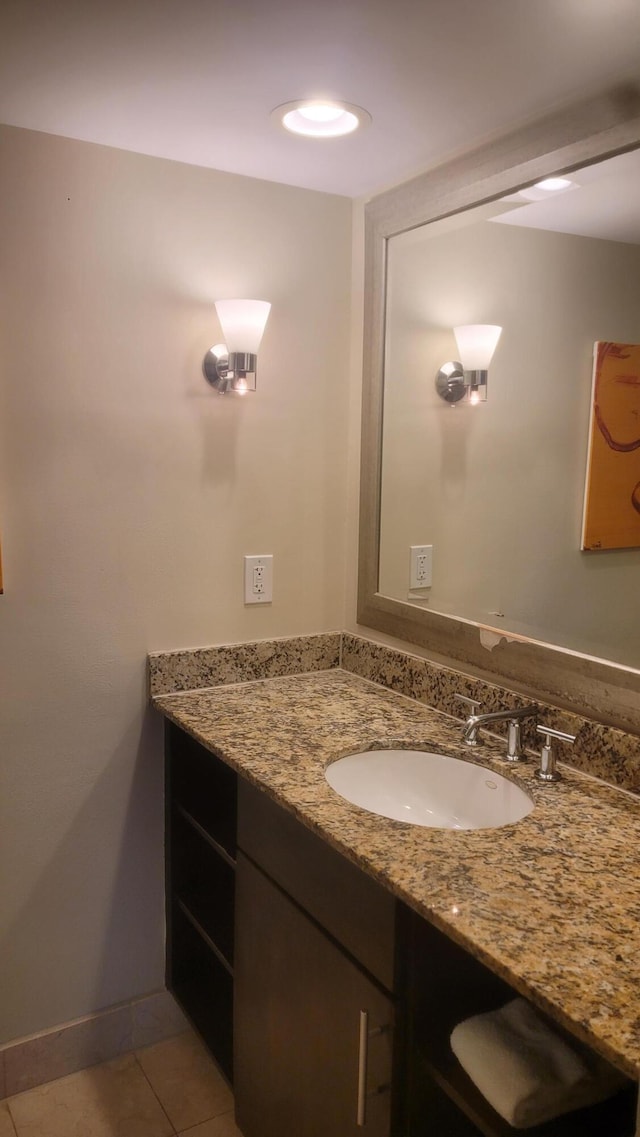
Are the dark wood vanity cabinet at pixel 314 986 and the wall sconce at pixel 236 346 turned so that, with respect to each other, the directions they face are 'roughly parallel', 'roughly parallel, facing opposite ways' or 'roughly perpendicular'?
roughly perpendicular

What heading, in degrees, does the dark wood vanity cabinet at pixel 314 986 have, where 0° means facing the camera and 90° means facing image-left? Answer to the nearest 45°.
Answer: approximately 45°

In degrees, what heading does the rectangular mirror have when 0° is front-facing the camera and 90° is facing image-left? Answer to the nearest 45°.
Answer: approximately 45°
